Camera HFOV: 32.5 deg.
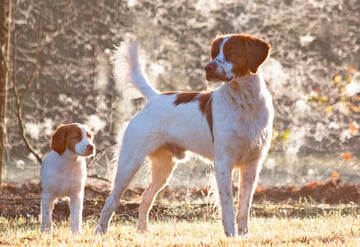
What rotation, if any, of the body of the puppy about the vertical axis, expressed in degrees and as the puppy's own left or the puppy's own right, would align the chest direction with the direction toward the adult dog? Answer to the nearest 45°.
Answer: approximately 45° to the puppy's own left

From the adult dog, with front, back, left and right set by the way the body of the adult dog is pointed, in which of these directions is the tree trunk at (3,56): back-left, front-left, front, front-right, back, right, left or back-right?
back

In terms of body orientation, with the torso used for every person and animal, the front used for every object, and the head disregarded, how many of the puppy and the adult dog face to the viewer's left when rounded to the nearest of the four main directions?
0

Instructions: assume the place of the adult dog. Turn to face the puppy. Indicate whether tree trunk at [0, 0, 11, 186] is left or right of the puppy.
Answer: right

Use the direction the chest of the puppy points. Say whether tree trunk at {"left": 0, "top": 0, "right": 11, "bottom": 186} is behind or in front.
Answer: behind

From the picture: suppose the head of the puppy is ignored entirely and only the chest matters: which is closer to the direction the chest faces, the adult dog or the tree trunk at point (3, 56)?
the adult dog

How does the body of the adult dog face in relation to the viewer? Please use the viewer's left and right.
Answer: facing the viewer and to the right of the viewer

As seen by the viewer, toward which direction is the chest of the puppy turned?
toward the camera

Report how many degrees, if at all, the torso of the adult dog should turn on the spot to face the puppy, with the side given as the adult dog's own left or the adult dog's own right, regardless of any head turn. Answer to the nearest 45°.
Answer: approximately 135° to the adult dog's own right
